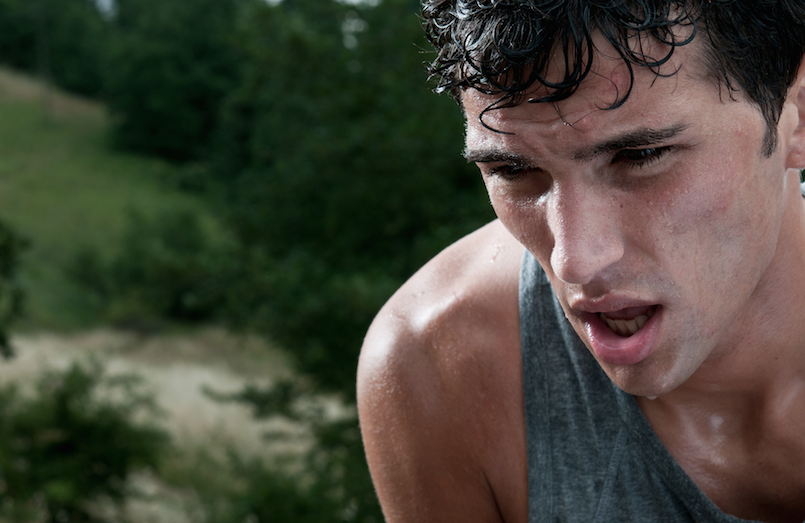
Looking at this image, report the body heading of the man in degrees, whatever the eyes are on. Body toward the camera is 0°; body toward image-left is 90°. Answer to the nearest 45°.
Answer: approximately 45°
